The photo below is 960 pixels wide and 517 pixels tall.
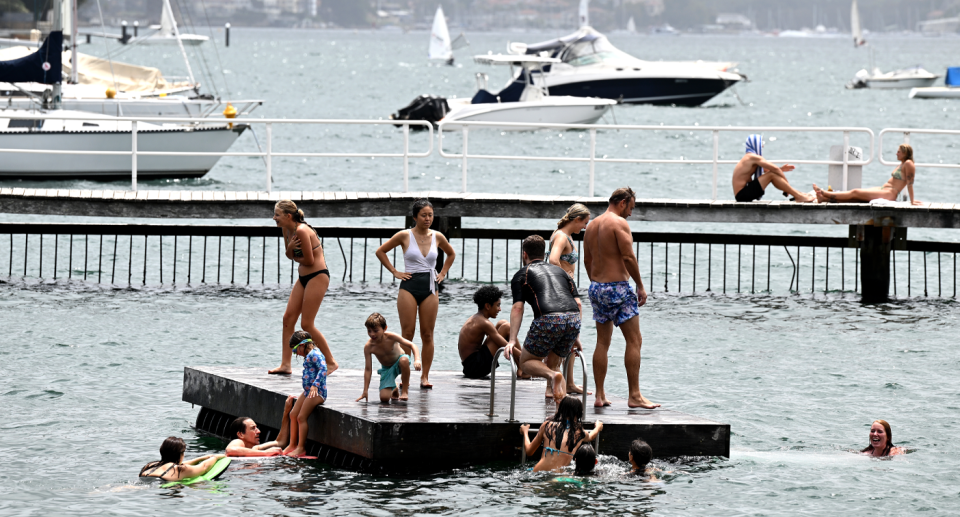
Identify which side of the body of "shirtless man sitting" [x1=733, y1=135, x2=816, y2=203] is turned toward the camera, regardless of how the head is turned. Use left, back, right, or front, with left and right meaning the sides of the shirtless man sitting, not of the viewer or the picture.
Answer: right

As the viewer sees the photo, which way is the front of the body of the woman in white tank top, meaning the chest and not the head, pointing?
toward the camera

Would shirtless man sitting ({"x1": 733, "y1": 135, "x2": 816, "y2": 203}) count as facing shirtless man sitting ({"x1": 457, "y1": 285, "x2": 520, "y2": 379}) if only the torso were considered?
no

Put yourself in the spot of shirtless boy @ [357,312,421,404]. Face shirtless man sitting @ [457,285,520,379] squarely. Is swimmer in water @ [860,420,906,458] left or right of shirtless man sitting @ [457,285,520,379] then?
right

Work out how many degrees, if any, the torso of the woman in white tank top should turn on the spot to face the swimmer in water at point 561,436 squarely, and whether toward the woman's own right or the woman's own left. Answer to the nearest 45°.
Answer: approximately 45° to the woman's own left

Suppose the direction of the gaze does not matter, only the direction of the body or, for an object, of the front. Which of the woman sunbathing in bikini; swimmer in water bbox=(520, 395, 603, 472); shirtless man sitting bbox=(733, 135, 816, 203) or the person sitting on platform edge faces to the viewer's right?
the shirtless man sitting

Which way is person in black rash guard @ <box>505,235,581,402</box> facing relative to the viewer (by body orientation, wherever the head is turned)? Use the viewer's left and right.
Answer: facing away from the viewer and to the left of the viewer

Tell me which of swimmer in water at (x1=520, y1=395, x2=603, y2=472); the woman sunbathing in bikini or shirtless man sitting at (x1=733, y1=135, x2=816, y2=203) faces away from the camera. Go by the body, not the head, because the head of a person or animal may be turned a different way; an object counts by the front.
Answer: the swimmer in water

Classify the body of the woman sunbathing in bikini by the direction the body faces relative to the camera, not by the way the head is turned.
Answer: to the viewer's left

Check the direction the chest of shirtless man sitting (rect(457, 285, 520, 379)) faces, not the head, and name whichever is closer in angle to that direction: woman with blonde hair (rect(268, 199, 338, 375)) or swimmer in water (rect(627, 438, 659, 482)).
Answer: the swimmer in water

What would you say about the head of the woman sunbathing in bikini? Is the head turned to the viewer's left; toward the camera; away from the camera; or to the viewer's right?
to the viewer's left

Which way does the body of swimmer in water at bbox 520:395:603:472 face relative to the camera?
away from the camera

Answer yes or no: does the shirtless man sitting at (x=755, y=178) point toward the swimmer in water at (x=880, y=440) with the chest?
no
